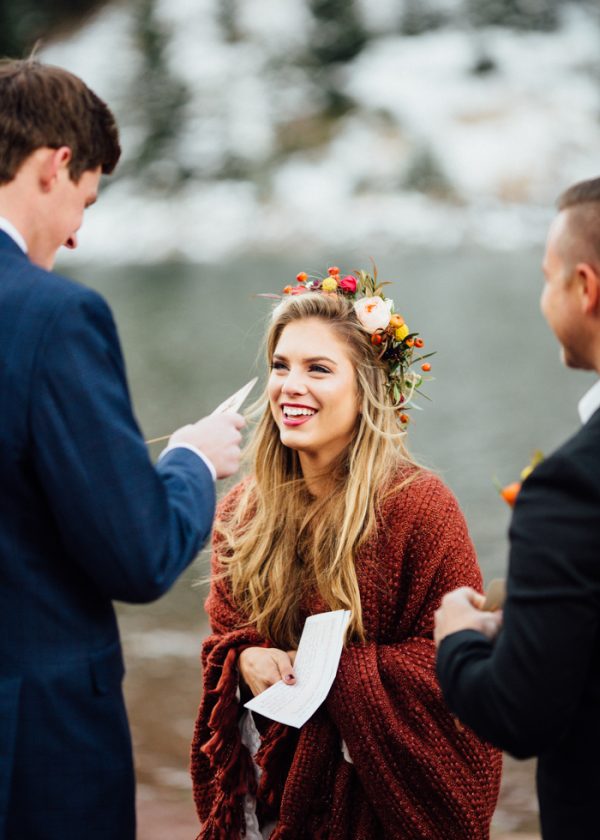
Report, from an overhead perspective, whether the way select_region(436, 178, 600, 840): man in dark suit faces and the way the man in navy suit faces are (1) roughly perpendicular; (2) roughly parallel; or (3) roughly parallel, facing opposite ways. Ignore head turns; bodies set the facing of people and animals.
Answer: roughly perpendicular

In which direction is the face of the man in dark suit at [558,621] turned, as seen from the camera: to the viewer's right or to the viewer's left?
to the viewer's left

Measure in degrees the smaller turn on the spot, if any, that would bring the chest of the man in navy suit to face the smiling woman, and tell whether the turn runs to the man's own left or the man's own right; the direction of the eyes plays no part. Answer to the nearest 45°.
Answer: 0° — they already face them

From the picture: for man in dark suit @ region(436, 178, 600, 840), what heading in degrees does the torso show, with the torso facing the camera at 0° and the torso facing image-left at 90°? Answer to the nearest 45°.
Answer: approximately 135°

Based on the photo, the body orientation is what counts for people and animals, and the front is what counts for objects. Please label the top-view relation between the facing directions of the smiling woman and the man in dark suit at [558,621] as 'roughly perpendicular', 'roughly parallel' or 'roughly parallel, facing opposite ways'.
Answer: roughly perpendicular

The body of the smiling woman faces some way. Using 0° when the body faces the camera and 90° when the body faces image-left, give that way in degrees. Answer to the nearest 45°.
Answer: approximately 45°

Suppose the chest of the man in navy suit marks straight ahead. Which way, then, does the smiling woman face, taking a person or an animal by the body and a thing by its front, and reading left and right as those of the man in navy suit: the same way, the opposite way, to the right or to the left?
the opposite way

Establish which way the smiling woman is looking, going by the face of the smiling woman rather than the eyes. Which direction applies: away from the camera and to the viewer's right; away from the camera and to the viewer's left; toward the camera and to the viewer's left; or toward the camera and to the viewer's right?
toward the camera and to the viewer's left

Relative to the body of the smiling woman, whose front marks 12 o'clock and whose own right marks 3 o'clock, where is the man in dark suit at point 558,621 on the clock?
The man in dark suit is roughly at 10 o'clock from the smiling woman.

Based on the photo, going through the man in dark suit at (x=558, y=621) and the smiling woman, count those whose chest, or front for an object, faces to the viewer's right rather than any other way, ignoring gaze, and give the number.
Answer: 0

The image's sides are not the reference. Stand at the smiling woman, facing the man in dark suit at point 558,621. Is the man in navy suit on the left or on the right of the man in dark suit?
right

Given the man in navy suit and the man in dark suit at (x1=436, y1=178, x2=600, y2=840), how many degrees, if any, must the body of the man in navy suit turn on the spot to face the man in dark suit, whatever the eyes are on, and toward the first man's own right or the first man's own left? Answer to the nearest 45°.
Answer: approximately 90° to the first man's own right

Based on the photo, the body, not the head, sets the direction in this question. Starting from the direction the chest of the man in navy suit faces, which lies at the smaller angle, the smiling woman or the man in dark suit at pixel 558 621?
the smiling woman

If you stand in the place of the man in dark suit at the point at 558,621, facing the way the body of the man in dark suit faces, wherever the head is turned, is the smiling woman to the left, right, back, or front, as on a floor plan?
front

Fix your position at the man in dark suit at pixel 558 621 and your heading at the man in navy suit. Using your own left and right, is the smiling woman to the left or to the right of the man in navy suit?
right

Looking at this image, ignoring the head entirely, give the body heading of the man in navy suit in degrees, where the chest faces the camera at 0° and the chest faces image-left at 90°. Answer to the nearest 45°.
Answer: approximately 225°

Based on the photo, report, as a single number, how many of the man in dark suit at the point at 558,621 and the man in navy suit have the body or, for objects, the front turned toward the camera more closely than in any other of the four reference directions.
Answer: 0
